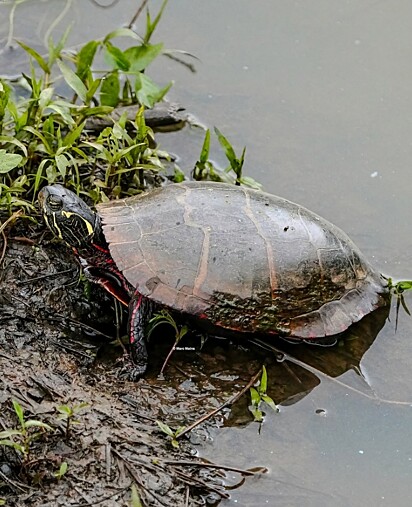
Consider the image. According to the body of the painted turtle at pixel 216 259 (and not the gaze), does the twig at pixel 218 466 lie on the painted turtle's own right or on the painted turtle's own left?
on the painted turtle's own left

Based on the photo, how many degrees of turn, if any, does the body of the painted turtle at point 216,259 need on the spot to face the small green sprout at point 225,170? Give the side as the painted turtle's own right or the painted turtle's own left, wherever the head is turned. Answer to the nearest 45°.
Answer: approximately 90° to the painted turtle's own right

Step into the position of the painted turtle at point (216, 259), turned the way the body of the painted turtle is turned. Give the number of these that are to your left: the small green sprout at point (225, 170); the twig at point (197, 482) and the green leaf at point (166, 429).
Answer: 2

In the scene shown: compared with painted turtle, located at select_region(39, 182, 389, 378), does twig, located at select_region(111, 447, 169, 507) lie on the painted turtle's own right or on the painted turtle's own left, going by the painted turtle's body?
on the painted turtle's own left

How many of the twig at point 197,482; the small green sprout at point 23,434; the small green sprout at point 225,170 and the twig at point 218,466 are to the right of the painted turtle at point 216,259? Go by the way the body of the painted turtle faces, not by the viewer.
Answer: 1

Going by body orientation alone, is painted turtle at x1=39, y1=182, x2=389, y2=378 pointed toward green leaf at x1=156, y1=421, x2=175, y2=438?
no

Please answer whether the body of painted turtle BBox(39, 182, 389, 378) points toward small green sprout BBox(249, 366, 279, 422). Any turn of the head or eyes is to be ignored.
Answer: no

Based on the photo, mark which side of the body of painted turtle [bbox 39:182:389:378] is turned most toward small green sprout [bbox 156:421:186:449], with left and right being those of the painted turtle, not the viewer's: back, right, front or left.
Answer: left

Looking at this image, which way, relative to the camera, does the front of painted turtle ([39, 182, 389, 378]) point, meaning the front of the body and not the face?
to the viewer's left

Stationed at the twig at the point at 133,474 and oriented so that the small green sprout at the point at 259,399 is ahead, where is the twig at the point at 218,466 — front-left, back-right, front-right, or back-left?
front-right

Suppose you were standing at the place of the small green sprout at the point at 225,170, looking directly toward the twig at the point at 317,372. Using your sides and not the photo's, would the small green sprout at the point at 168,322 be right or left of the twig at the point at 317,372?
right

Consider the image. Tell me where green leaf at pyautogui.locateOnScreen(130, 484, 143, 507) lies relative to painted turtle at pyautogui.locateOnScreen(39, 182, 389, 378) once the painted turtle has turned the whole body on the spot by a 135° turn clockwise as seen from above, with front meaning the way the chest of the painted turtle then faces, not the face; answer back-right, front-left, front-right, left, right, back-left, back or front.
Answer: back-right

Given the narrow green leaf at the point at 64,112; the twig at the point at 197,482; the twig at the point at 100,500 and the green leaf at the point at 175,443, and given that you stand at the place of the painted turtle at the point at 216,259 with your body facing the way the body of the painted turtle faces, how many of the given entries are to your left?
3

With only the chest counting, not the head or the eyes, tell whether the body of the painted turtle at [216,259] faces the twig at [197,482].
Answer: no
